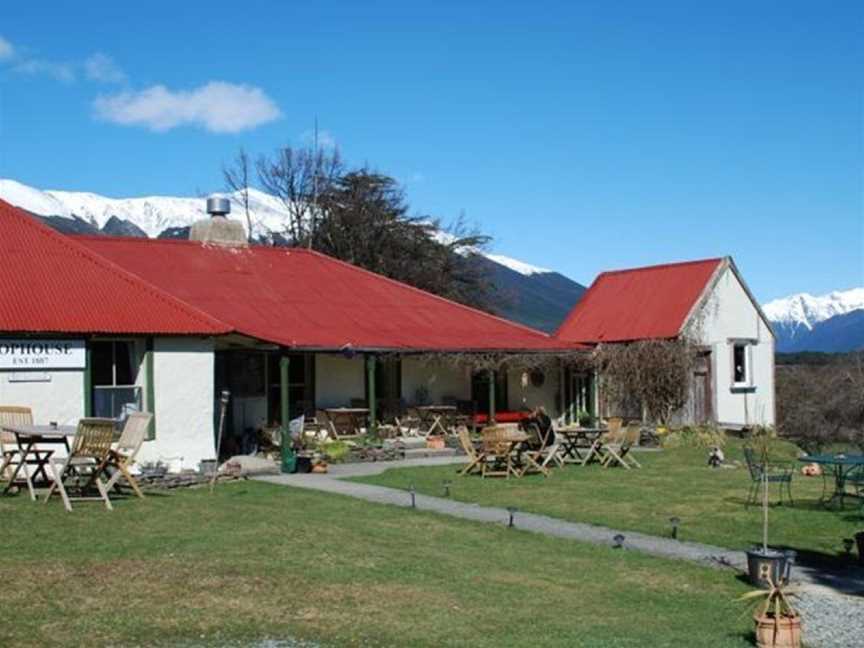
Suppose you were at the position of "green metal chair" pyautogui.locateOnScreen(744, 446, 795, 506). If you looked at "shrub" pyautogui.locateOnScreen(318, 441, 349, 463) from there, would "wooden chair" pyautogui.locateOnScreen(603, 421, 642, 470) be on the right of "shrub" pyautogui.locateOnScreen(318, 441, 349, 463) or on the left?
right

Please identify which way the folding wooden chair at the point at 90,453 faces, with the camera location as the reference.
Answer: facing away from the viewer and to the left of the viewer

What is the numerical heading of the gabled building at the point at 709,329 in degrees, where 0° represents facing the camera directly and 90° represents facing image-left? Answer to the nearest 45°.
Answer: approximately 315°

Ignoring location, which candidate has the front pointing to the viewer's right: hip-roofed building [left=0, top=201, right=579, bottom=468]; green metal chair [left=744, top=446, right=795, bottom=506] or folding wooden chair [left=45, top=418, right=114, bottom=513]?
the green metal chair

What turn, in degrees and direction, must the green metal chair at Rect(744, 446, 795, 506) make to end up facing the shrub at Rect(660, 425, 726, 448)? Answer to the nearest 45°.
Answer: approximately 90° to its left

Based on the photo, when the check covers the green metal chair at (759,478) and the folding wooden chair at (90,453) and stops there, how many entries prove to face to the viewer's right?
1

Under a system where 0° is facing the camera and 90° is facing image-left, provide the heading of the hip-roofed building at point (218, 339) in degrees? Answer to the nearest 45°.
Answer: approximately 0°

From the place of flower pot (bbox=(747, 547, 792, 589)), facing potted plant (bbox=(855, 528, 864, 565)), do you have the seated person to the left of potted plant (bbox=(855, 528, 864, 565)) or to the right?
left

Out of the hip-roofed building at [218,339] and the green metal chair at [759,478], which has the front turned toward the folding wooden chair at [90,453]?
the hip-roofed building

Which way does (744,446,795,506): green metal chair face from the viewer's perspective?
to the viewer's right
